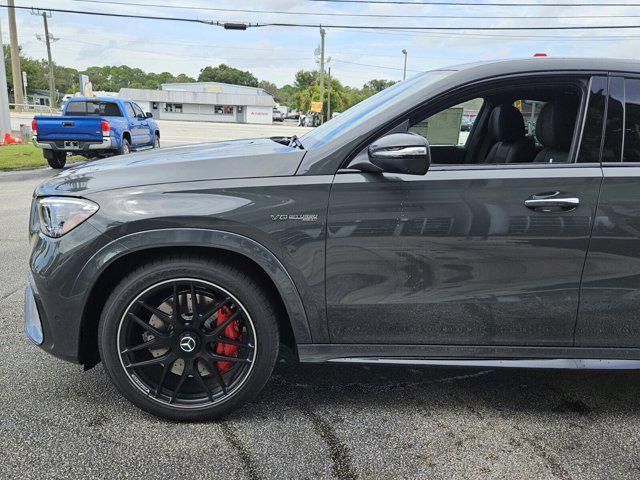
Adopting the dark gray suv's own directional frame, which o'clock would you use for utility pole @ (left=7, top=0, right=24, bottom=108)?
The utility pole is roughly at 2 o'clock from the dark gray suv.

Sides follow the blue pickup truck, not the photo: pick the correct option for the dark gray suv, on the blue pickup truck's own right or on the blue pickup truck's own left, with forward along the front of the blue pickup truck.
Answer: on the blue pickup truck's own right

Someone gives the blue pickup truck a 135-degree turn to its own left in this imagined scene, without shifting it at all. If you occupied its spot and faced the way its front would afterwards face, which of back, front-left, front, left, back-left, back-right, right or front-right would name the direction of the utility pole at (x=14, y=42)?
right

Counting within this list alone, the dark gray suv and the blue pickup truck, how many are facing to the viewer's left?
1

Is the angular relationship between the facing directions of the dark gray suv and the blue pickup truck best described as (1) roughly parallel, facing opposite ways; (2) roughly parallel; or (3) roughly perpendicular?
roughly perpendicular

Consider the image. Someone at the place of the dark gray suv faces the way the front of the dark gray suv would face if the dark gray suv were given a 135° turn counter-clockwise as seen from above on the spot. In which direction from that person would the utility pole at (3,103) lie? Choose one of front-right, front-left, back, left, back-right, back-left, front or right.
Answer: back

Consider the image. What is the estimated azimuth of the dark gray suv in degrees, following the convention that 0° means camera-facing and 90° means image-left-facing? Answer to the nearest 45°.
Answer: approximately 90°

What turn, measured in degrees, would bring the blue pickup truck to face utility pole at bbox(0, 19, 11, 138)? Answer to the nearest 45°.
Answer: approximately 45° to its left

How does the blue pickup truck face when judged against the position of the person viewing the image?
facing away from the viewer and to the right of the viewer

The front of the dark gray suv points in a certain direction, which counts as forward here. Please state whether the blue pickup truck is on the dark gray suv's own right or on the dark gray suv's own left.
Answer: on the dark gray suv's own right
